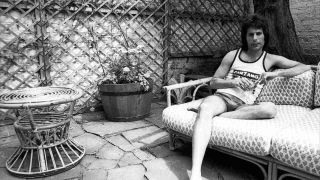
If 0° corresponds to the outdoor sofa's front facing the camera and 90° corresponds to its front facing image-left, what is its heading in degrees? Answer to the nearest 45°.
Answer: approximately 45°

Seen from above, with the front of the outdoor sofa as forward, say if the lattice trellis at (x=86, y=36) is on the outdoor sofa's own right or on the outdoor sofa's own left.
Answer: on the outdoor sofa's own right

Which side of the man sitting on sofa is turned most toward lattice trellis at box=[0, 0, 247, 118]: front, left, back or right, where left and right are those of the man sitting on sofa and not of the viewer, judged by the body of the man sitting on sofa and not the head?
right

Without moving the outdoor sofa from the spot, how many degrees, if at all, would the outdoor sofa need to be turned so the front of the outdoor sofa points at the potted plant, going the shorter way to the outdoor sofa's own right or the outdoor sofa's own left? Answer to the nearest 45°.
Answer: approximately 90° to the outdoor sofa's own right

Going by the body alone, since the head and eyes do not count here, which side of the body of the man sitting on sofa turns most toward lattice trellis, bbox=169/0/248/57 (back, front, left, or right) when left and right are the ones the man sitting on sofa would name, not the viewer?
back
